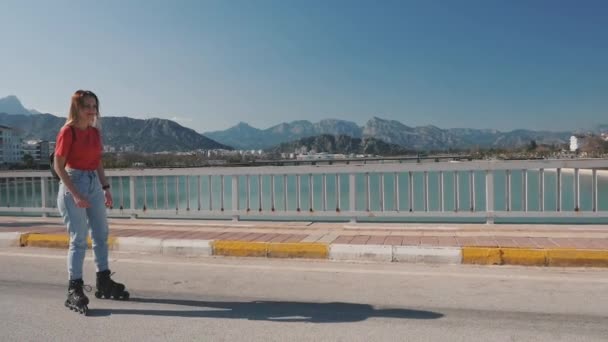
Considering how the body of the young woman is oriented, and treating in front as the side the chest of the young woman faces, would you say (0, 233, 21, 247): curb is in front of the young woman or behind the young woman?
behind

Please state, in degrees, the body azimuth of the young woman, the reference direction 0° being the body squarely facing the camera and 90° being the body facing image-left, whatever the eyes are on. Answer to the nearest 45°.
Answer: approximately 315°

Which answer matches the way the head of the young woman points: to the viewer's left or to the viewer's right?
to the viewer's right

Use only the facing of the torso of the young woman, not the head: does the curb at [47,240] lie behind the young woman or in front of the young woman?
behind
